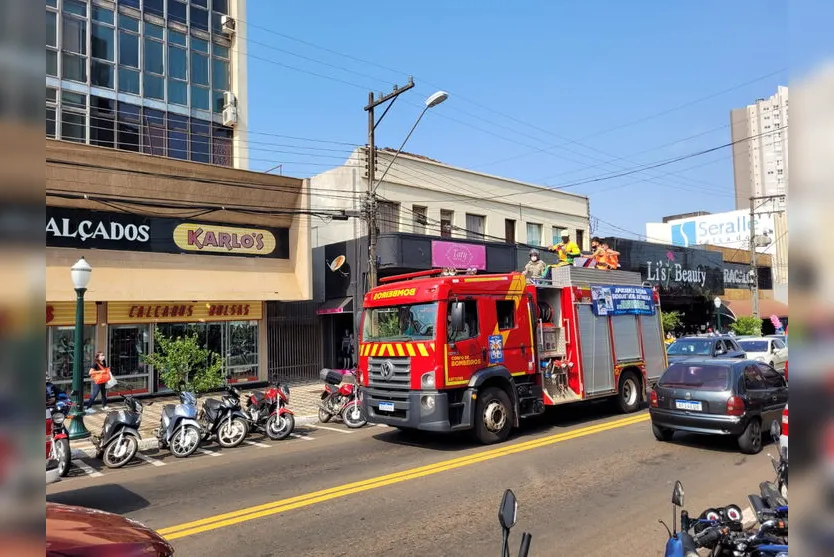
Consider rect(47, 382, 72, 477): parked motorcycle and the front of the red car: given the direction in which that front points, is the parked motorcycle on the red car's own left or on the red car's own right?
on the red car's own left

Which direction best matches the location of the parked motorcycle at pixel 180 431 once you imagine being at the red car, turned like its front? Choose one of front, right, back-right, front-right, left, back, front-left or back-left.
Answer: left

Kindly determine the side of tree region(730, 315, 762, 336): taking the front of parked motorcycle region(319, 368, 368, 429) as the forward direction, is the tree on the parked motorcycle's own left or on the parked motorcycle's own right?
on the parked motorcycle's own left

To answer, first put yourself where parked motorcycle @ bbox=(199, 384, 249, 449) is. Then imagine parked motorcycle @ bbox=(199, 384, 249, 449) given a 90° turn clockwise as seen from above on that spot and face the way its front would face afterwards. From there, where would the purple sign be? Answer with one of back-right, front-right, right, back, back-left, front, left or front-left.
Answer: back

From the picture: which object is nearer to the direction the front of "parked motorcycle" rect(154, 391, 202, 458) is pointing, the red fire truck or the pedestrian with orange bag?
the red fire truck

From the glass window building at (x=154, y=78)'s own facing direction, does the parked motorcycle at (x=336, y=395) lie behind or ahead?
ahead

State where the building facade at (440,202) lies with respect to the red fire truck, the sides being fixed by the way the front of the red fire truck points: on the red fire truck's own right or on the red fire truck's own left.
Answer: on the red fire truck's own right

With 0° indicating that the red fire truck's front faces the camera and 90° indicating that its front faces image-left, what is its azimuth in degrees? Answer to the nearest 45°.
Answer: approximately 45°

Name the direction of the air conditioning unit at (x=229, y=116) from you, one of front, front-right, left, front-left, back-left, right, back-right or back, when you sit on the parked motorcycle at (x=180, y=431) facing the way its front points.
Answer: back-left

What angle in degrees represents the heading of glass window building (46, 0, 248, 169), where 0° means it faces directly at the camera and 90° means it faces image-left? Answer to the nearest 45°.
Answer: approximately 315°

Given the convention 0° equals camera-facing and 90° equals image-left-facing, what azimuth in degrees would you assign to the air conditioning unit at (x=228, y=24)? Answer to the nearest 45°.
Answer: approximately 315°

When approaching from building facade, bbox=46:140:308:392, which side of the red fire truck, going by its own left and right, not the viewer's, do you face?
right

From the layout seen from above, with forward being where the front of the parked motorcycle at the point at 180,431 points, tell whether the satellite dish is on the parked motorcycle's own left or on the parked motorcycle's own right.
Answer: on the parked motorcycle's own left
